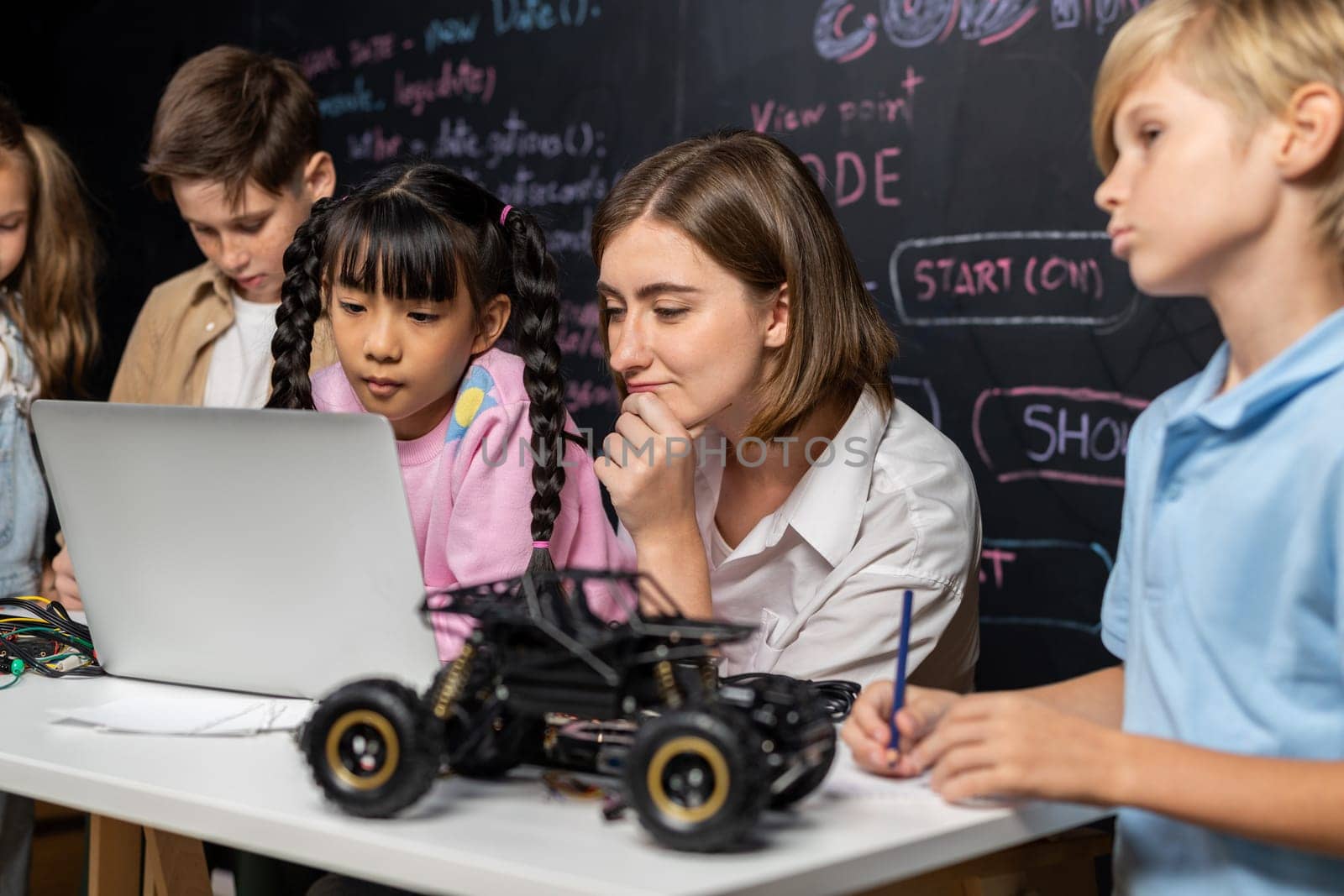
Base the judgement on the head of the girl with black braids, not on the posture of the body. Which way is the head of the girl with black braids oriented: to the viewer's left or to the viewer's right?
to the viewer's left

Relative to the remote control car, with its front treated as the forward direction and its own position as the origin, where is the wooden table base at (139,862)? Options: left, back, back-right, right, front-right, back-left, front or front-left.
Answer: back

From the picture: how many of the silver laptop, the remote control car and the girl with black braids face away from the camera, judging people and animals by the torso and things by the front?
1

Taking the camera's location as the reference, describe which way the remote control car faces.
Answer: facing the viewer and to the right of the viewer

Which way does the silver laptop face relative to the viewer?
away from the camera

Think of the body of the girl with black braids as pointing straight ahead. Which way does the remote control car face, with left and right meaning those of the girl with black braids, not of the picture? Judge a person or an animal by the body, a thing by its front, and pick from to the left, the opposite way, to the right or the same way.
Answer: to the left

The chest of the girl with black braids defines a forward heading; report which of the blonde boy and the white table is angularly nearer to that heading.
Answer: the white table

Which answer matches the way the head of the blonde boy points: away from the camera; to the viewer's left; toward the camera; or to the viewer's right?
to the viewer's left

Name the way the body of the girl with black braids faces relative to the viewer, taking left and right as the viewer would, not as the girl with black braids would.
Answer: facing the viewer and to the left of the viewer

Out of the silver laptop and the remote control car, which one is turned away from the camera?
the silver laptop

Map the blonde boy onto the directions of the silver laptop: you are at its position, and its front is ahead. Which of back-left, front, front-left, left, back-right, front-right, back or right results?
back-right
